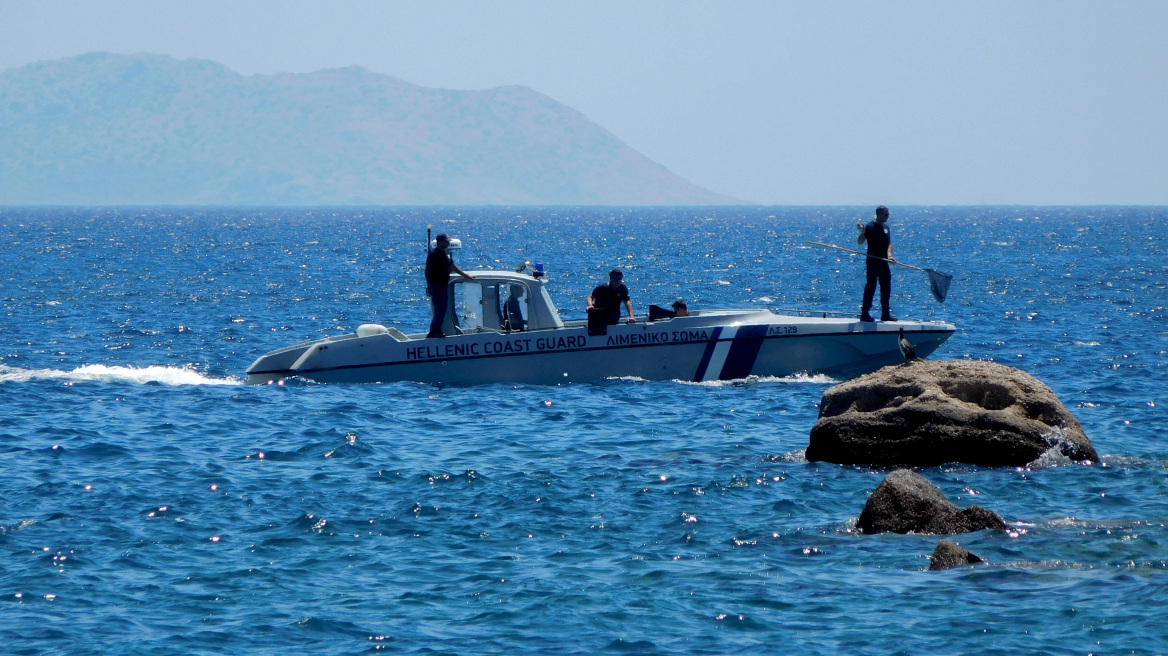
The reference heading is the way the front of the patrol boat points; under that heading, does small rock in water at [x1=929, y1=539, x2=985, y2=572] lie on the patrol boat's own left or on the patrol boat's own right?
on the patrol boat's own right

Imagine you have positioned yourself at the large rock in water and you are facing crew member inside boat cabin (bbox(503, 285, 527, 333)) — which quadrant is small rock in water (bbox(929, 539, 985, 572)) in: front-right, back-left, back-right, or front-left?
back-left

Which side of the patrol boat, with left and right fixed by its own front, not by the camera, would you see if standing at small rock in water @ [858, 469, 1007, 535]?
right

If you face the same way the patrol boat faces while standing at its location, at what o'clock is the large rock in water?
The large rock in water is roughly at 2 o'clock from the patrol boat.

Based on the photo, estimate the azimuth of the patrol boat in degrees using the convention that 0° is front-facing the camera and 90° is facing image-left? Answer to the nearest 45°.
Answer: approximately 270°
